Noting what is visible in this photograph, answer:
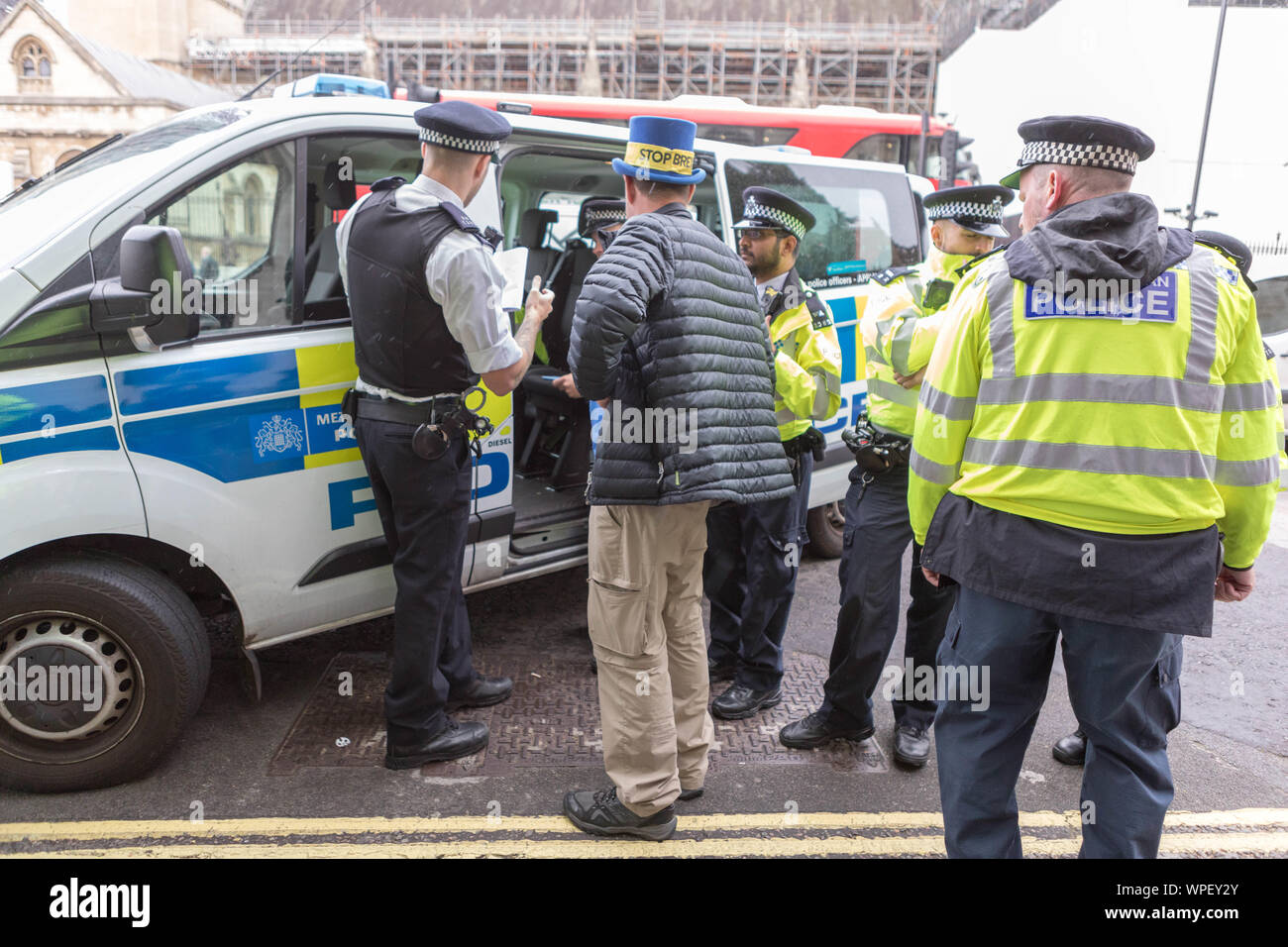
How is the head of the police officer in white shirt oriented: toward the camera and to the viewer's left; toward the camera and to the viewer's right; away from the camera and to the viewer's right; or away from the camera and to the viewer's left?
away from the camera and to the viewer's right

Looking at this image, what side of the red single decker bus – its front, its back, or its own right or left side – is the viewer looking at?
right

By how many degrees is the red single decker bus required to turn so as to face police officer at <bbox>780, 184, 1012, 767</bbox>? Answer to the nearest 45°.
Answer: approximately 90° to its right

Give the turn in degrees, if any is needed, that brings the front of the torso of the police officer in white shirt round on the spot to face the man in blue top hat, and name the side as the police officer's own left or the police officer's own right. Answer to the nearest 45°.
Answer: approximately 90° to the police officer's own right

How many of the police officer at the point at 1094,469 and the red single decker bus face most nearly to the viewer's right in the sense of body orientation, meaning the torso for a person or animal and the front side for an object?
1

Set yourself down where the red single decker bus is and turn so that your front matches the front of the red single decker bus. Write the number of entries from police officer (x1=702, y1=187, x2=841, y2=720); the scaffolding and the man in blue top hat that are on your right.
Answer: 2

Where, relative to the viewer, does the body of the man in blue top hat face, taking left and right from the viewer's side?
facing away from the viewer and to the left of the viewer

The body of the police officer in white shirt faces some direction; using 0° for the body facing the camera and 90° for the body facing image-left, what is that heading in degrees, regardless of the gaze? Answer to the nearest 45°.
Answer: approximately 225°

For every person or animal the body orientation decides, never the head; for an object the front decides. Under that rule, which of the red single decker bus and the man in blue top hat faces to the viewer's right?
the red single decker bus
